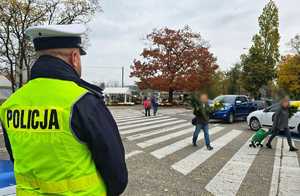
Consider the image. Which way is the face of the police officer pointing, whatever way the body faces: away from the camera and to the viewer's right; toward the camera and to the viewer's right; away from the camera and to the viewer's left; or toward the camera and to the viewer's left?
away from the camera and to the viewer's right

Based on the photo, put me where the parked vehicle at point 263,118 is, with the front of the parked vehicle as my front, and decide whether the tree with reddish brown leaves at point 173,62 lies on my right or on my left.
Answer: on my right

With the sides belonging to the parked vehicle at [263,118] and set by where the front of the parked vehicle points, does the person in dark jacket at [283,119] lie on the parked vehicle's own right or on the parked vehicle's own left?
on the parked vehicle's own left

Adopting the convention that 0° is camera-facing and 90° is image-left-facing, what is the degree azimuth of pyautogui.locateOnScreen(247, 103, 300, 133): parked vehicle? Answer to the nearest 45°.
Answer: approximately 90°

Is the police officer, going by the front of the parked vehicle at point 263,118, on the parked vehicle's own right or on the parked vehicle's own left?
on the parked vehicle's own left

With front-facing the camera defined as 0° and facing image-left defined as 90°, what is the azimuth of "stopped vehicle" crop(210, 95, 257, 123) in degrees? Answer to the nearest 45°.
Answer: approximately 45°

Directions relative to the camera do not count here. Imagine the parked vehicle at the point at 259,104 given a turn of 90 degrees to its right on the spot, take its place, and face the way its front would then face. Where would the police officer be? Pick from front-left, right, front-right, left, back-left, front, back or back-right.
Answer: back-left

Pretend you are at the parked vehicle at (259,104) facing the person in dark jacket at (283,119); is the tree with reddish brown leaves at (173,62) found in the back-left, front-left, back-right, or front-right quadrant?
back-right

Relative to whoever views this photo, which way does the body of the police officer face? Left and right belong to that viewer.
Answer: facing away from the viewer and to the right of the viewer

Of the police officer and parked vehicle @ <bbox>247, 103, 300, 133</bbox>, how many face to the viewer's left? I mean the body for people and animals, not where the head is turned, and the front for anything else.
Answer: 1

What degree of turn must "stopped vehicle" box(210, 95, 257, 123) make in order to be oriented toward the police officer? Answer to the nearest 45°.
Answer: approximately 45° to its left

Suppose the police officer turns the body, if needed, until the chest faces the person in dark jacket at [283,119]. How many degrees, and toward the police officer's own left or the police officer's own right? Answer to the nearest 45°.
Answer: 0° — they already face them
